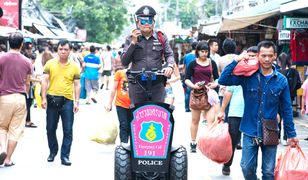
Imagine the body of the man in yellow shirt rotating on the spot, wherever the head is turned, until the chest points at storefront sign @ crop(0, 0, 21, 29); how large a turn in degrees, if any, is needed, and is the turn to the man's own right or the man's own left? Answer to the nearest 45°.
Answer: approximately 180°

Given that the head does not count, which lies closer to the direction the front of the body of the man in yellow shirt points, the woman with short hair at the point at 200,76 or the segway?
the segway

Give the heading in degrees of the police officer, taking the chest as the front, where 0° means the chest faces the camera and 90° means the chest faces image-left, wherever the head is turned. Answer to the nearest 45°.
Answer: approximately 0°

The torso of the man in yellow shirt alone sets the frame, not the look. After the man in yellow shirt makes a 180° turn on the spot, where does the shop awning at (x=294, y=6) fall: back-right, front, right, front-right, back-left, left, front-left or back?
front-right

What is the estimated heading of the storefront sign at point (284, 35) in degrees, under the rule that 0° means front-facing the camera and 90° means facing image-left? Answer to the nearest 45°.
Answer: approximately 0°
